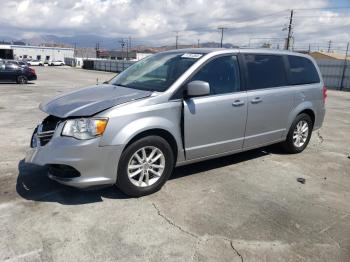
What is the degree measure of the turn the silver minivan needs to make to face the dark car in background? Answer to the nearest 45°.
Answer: approximately 90° to its right

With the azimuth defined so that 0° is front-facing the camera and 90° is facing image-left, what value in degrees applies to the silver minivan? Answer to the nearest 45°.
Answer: approximately 45°
